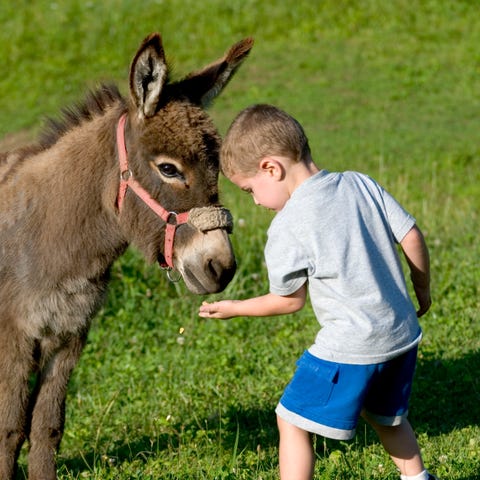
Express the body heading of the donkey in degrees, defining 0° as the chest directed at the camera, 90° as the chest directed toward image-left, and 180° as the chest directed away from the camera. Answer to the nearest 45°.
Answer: approximately 315°

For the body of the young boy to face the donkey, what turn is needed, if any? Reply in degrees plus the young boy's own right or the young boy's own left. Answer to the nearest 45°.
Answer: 0° — they already face it

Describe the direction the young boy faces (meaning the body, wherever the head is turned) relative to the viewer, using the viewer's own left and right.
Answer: facing away from the viewer and to the left of the viewer

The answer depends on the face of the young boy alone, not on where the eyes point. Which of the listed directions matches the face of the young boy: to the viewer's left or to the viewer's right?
to the viewer's left

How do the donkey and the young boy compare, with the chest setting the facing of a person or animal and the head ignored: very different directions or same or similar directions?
very different directions

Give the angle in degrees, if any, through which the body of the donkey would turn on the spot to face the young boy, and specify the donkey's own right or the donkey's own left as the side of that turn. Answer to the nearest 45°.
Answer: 0° — it already faces them
